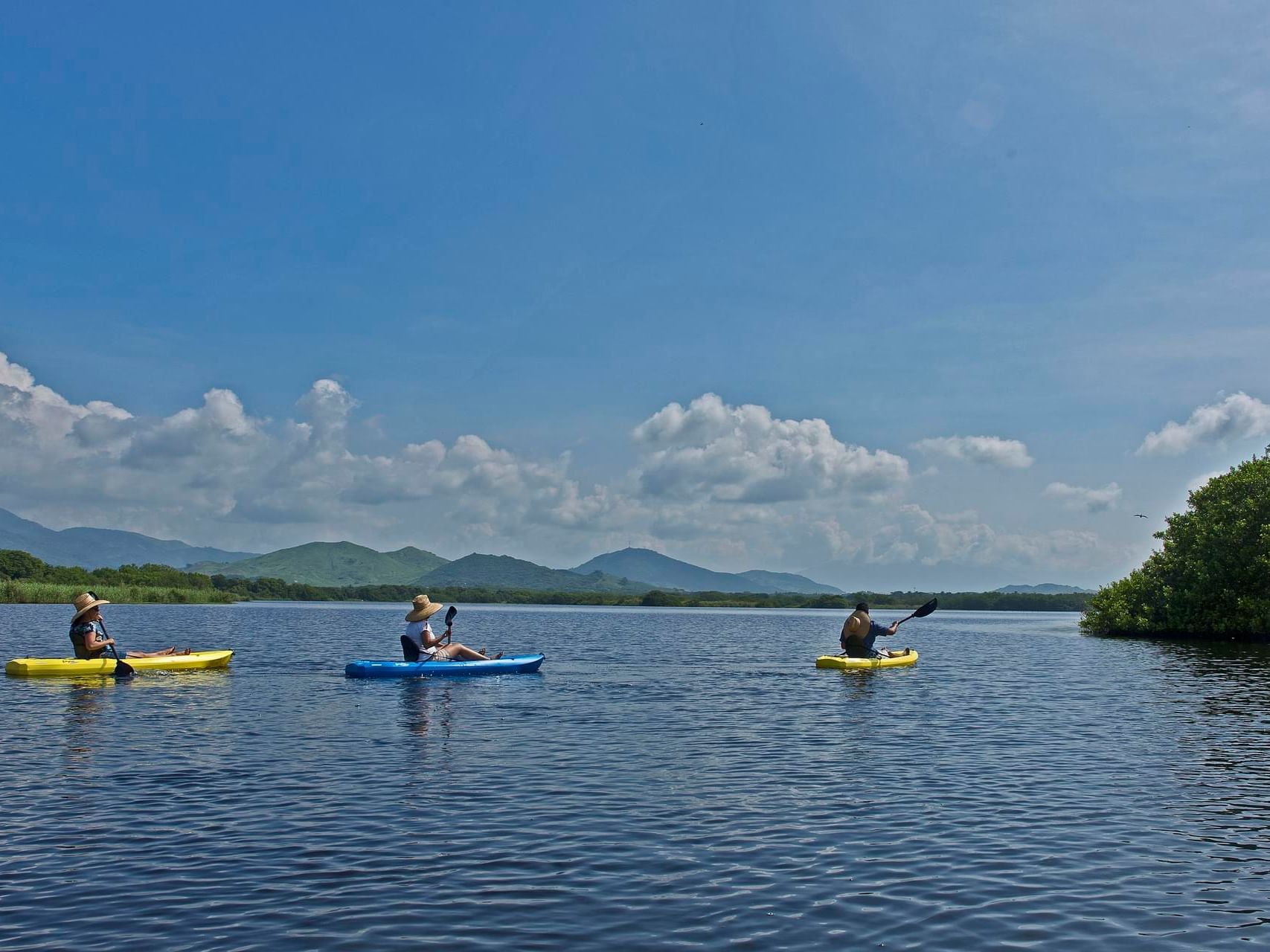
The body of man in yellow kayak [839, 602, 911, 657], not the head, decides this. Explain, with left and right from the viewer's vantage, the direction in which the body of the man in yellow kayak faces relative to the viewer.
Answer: facing away from the viewer and to the right of the viewer

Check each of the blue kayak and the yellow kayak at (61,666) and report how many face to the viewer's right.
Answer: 2

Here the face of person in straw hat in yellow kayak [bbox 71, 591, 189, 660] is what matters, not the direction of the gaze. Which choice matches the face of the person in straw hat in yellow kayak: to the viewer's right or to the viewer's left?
to the viewer's right

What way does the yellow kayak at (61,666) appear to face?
to the viewer's right

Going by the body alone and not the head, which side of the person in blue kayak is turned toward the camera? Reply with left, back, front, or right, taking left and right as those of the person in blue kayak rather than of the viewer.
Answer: right

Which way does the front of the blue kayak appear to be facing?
to the viewer's right

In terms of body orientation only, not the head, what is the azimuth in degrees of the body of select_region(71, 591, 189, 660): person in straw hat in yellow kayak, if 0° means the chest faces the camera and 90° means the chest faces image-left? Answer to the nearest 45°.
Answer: approximately 270°
